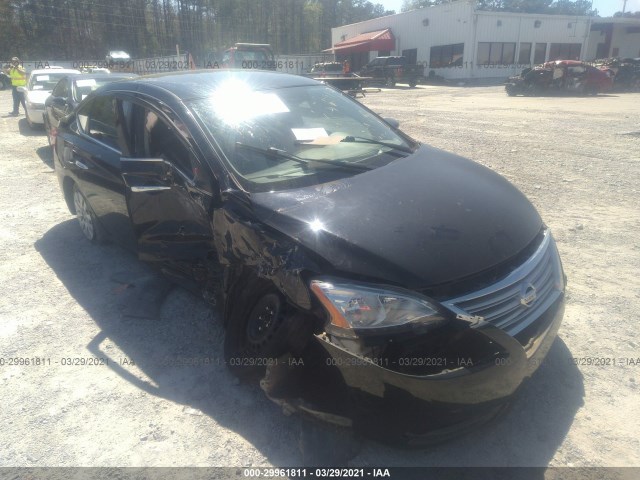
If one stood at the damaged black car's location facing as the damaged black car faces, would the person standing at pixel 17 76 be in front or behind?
behind

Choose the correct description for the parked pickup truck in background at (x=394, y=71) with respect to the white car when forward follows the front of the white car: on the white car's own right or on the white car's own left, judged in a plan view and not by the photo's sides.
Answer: on the white car's own left

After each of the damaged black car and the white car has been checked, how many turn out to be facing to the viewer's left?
0

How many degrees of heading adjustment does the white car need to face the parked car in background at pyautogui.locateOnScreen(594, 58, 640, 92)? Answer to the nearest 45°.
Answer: approximately 90° to its left

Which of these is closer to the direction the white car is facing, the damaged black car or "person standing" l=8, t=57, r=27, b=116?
the damaged black car

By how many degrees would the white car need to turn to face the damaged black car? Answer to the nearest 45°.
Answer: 0° — it already faces it
